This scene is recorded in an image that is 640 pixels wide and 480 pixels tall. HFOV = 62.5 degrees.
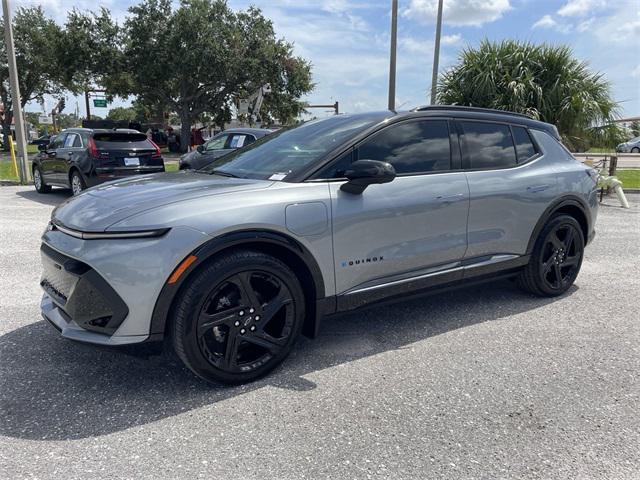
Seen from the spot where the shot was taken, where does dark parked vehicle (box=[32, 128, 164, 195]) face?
facing away from the viewer and to the left of the viewer

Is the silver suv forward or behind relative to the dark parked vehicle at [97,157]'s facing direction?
behind

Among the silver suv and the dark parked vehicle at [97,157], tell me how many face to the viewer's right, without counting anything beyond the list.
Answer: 0

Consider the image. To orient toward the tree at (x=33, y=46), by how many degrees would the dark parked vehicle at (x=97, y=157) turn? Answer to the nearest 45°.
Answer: approximately 45° to its right

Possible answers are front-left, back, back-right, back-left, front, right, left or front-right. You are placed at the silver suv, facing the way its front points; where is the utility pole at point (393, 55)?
back-right

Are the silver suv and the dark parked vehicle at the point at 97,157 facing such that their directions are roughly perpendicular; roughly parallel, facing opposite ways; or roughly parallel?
roughly perpendicular

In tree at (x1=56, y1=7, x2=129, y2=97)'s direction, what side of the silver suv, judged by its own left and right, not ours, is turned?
right

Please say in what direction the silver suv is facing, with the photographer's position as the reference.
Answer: facing the viewer and to the left of the viewer

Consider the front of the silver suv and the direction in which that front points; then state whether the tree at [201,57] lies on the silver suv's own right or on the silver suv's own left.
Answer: on the silver suv's own right

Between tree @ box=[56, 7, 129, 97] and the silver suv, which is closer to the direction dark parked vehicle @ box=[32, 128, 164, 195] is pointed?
the tree

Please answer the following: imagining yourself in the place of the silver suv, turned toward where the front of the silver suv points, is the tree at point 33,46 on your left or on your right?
on your right
